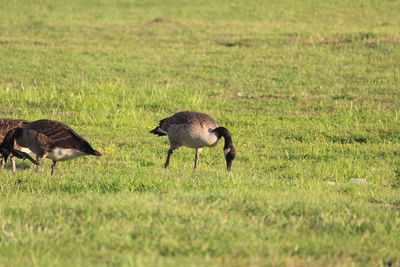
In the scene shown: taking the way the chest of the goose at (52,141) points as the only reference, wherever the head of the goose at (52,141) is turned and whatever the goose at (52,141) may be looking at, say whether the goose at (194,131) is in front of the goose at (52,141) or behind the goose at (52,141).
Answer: behind

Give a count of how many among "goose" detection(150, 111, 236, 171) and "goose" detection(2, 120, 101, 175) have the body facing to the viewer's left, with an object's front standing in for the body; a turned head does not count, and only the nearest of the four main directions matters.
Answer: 1

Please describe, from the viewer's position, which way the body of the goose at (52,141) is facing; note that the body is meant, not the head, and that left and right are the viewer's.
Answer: facing to the left of the viewer

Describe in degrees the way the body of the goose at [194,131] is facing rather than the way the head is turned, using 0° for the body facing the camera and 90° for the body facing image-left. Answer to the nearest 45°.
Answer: approximately 270°

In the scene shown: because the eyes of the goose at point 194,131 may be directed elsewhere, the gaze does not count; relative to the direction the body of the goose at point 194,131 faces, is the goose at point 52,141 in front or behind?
behind

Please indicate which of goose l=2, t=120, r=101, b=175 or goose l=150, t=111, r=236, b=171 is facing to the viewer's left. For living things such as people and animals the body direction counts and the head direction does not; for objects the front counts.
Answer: goose l=2, t=120, r=101, b=175

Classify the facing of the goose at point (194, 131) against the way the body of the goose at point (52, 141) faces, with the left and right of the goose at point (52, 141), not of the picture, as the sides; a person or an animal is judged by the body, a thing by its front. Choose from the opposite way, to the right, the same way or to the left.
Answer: the opposite way
